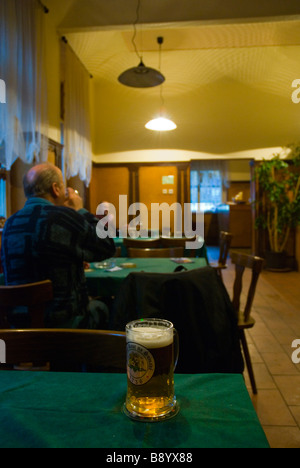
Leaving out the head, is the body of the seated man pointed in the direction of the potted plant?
yes

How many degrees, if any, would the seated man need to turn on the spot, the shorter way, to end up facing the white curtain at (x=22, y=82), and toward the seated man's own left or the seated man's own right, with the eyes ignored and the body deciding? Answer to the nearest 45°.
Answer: approximately 45° to the seated man's own left

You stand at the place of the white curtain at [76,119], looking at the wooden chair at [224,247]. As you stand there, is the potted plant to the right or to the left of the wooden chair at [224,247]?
left

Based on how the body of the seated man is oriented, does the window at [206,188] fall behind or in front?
in front

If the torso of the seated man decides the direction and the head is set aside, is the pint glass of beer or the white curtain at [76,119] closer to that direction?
the white curtain

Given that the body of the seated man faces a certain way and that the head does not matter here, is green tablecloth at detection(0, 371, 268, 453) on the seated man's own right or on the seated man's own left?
on the seated man's own right

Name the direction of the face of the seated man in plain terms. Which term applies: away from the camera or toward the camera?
away from the camera

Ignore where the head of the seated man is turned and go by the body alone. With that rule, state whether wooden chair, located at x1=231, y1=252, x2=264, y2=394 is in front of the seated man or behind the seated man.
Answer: in front

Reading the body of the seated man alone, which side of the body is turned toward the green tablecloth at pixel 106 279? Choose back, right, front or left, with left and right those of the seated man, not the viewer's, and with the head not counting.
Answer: front

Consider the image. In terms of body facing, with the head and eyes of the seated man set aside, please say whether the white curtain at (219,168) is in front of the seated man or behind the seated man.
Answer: in front

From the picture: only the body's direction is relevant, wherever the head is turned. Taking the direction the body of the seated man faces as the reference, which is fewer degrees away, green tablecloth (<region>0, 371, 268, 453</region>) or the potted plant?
the potted plant

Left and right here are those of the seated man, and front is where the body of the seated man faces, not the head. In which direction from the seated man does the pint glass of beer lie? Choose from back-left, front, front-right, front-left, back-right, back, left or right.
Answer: back-right

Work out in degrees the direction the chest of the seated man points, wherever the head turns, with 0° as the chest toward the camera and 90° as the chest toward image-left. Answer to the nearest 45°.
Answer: approximately 225°
